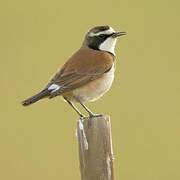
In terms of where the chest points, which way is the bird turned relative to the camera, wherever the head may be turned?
to the viewer's right
